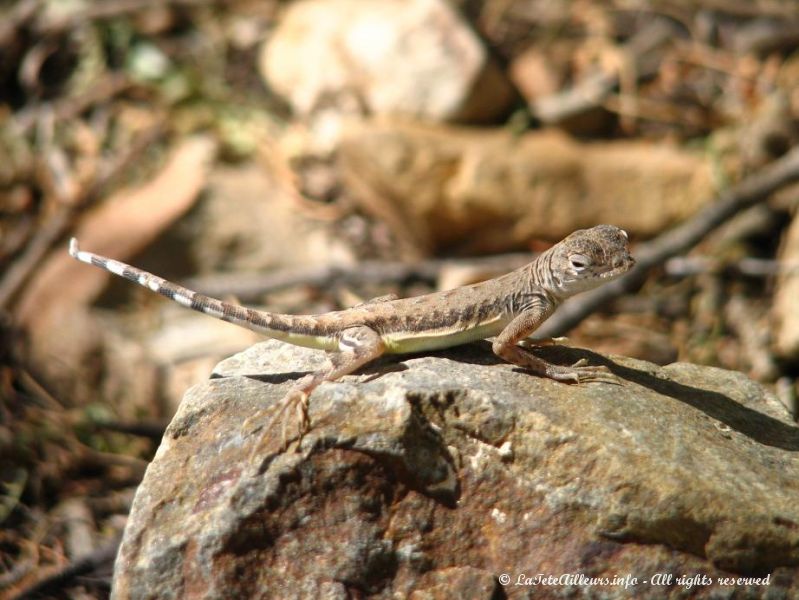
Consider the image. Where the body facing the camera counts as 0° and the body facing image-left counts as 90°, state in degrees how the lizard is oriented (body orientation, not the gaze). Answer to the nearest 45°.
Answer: approximately 270°

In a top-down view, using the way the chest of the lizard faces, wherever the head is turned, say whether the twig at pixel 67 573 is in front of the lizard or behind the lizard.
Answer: behind

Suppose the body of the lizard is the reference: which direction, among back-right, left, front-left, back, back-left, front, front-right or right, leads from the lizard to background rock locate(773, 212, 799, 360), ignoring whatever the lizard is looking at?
front-left

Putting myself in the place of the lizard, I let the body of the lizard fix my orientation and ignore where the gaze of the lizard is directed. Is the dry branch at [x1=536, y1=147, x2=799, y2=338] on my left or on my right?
on my left

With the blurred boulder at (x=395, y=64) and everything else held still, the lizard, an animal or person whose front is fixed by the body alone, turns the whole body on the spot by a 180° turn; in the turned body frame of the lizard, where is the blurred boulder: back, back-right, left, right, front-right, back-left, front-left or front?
right

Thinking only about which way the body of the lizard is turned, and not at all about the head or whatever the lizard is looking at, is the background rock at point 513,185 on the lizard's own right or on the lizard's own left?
on the lizard's own left

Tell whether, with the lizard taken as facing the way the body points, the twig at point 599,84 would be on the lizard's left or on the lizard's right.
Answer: on the lizard's left

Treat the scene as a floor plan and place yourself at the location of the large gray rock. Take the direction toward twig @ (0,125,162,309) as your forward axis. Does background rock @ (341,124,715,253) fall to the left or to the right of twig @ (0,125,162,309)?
right
